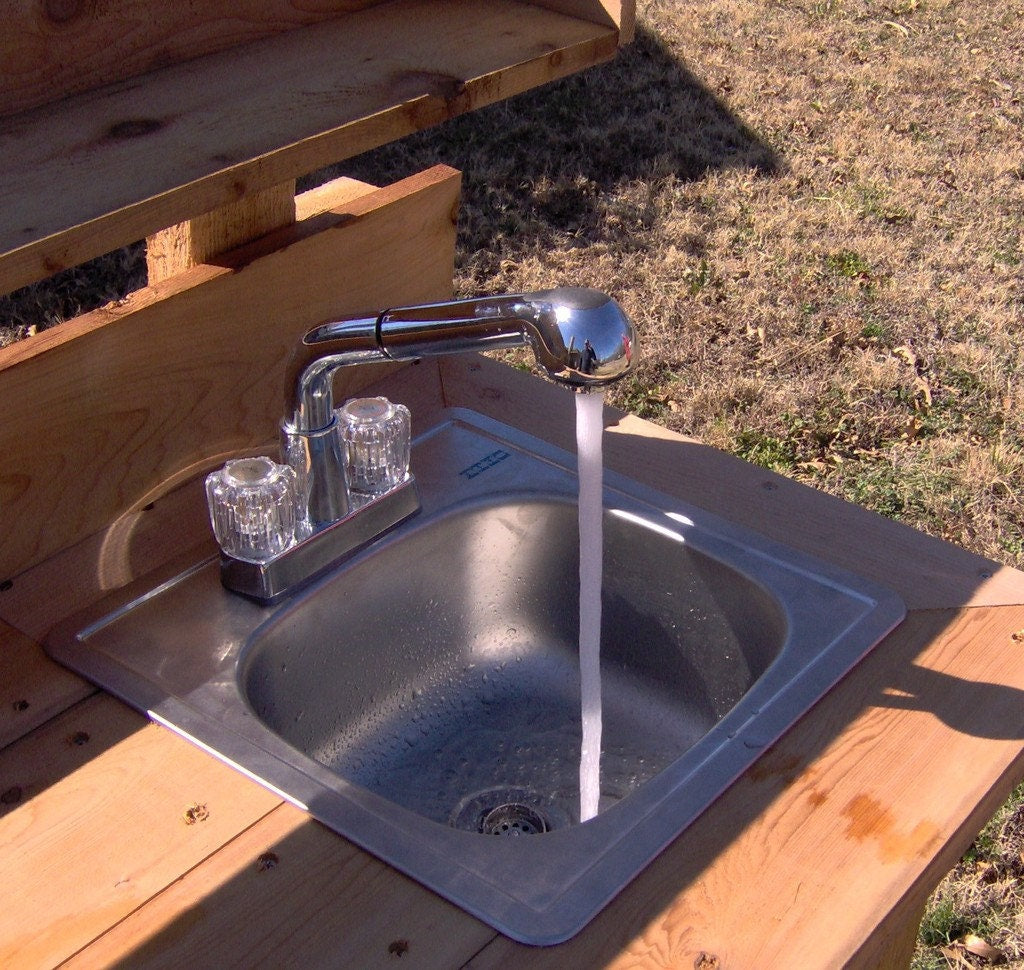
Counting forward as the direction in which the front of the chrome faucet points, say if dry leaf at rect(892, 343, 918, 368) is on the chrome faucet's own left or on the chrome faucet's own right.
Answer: on the chrome faucet's own left

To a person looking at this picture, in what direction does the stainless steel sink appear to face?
facing the viewer and to the right of the viewer

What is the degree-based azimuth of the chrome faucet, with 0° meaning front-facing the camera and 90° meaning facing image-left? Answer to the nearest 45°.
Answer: approximately 315°

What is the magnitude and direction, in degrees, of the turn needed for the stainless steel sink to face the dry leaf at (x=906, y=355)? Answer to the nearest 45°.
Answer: approximately 90° to its left

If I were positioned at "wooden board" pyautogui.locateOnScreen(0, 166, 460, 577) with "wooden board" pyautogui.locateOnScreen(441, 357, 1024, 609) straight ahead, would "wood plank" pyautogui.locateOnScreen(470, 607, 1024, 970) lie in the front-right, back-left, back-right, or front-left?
front-right
